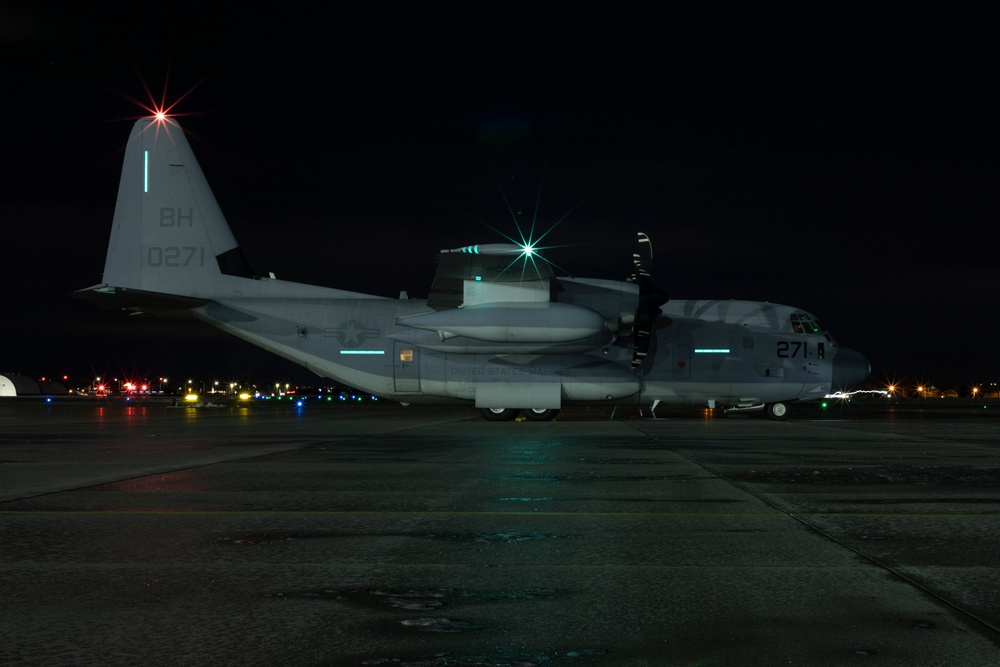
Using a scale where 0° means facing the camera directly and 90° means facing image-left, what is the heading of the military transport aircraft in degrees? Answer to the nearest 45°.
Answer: approximately 270°
